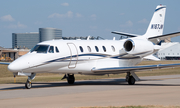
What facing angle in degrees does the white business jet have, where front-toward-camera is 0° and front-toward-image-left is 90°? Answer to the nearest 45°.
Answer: approximately 45°
